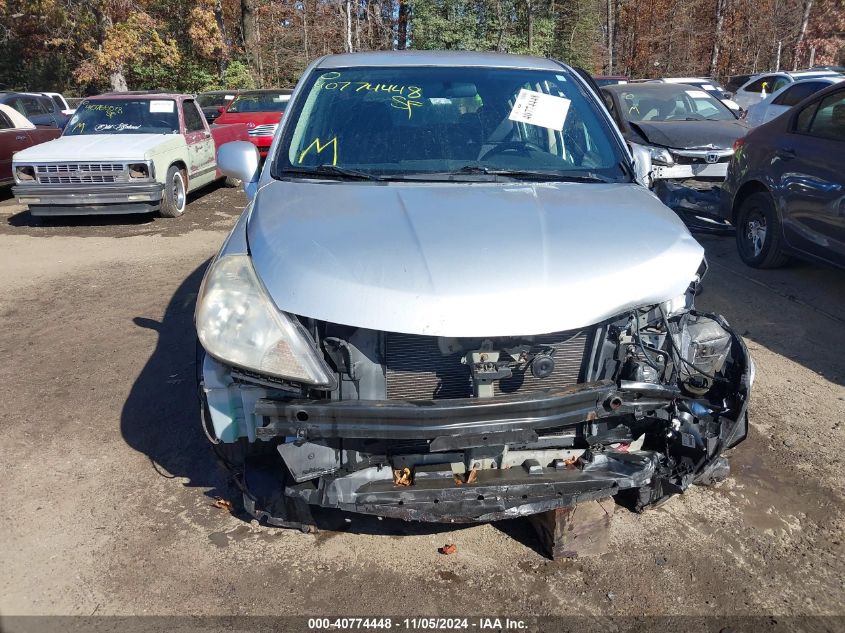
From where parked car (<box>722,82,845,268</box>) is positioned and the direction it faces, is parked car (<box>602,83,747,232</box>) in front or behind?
behind

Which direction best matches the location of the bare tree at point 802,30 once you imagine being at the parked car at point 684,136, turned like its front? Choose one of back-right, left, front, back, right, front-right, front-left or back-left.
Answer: back-left

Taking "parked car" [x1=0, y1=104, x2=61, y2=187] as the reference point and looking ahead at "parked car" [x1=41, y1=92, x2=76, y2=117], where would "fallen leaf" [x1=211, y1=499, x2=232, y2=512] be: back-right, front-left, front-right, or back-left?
back-right

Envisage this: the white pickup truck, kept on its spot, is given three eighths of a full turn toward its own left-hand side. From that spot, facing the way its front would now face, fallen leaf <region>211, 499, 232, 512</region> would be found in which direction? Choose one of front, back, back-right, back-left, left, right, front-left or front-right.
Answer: right

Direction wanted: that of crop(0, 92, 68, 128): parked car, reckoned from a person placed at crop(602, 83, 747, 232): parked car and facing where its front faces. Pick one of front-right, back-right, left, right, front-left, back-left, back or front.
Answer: back-right

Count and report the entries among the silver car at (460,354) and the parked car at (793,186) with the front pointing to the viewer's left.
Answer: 0

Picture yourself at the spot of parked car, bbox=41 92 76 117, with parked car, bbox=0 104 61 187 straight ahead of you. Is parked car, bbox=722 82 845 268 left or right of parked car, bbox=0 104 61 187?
left

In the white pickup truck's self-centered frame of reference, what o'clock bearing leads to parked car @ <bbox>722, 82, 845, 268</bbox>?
The parked car is roughly at 9 o'clock from the white pickup truck.

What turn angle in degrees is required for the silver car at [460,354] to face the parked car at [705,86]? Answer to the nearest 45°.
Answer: approximately 180°

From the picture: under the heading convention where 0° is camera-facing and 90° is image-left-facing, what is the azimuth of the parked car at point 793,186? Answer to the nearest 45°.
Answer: approximately 315°

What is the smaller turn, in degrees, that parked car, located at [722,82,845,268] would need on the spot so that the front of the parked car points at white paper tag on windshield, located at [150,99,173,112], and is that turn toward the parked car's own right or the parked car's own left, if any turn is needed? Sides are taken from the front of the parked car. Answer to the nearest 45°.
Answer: approximately 135° to the parked car's own right

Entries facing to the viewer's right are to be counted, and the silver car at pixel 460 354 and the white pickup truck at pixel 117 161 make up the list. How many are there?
0

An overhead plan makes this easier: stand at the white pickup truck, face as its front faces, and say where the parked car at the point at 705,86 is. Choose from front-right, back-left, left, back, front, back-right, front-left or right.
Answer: back-left

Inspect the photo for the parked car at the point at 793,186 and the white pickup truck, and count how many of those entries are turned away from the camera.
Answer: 0
